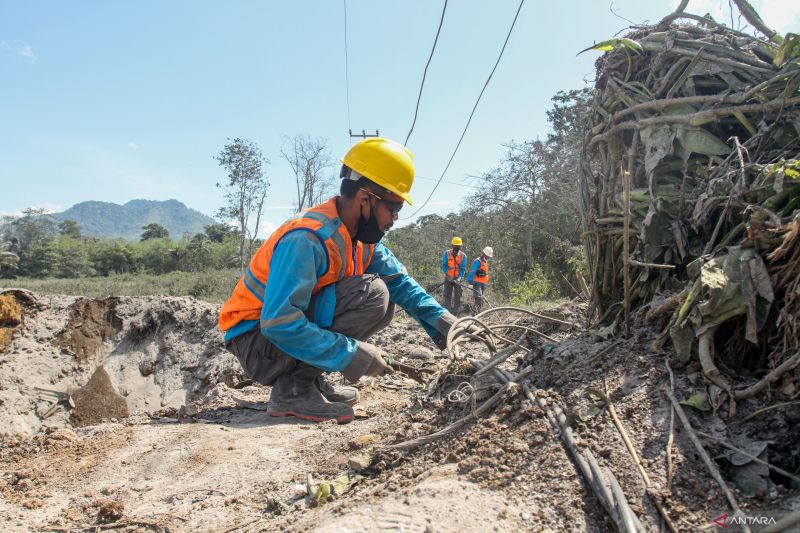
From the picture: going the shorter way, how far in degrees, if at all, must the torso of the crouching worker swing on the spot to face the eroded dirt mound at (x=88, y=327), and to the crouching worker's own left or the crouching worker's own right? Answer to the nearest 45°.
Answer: approximately 135° to the crouching worker's own left

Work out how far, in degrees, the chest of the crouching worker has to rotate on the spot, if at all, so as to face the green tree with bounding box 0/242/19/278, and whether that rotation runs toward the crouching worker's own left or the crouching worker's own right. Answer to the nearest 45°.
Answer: approximately 135° to the crouching worker's own left

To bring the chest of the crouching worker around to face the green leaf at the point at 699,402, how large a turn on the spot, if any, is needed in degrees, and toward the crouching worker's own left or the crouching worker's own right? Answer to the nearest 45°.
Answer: approximately 45° to the crouching worker's own right

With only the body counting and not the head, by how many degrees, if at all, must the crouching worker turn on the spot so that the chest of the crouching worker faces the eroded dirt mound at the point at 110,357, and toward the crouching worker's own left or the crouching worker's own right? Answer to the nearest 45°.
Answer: approximately 135° to the crouching worker's own left

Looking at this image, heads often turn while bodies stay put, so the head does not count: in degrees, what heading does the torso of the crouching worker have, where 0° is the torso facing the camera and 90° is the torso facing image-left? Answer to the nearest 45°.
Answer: approximately 270°

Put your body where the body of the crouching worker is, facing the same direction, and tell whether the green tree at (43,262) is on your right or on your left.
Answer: on your left

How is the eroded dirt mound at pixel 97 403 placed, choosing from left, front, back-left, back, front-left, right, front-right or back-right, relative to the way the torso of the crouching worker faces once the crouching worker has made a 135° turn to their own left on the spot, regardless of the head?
front

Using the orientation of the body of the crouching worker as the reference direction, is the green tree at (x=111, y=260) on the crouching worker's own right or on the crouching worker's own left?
on the crouching worker's own left

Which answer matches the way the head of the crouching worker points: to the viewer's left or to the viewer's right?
to the viewer's right

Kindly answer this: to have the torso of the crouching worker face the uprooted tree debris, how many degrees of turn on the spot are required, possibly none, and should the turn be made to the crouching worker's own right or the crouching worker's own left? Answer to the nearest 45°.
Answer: approximately 45° to the crouching worker's own right
